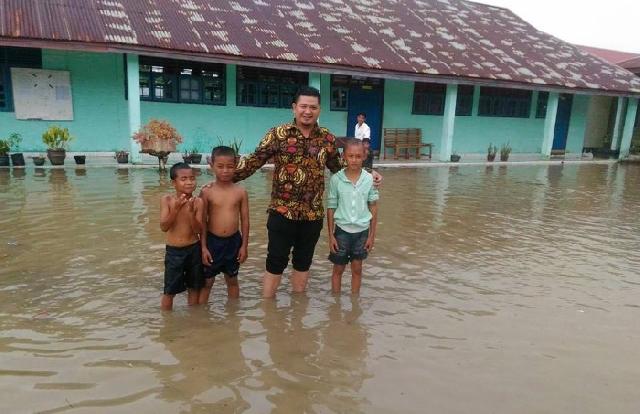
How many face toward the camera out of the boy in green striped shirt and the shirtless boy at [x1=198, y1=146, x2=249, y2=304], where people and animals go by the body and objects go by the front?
2

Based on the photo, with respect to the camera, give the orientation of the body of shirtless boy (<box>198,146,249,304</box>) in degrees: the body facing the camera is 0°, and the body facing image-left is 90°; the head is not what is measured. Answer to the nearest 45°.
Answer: approximately 0°

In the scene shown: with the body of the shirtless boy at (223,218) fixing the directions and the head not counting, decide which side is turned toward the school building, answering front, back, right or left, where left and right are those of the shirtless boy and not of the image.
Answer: back

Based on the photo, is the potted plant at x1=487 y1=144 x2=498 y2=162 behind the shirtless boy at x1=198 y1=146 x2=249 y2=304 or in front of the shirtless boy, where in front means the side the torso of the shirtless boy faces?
behind

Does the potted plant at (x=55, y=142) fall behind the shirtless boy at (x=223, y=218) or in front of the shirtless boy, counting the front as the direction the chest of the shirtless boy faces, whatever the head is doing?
behind

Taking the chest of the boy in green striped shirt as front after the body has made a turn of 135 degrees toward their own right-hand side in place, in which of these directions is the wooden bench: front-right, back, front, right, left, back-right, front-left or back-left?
front-right

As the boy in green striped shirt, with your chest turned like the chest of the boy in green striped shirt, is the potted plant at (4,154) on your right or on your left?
on your right

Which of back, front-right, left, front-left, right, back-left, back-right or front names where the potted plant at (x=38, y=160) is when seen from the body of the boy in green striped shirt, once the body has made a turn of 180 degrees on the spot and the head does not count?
front-left

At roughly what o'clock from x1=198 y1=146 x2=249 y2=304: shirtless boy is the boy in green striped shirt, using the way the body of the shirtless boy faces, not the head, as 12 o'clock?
The boy in green striped shirt is roughly at 9 o'clock from the shirtless boy.

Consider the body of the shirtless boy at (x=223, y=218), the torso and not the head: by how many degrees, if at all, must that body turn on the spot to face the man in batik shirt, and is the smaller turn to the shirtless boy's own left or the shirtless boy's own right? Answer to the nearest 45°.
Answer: approximately 90° to the shirtless boy's own left
